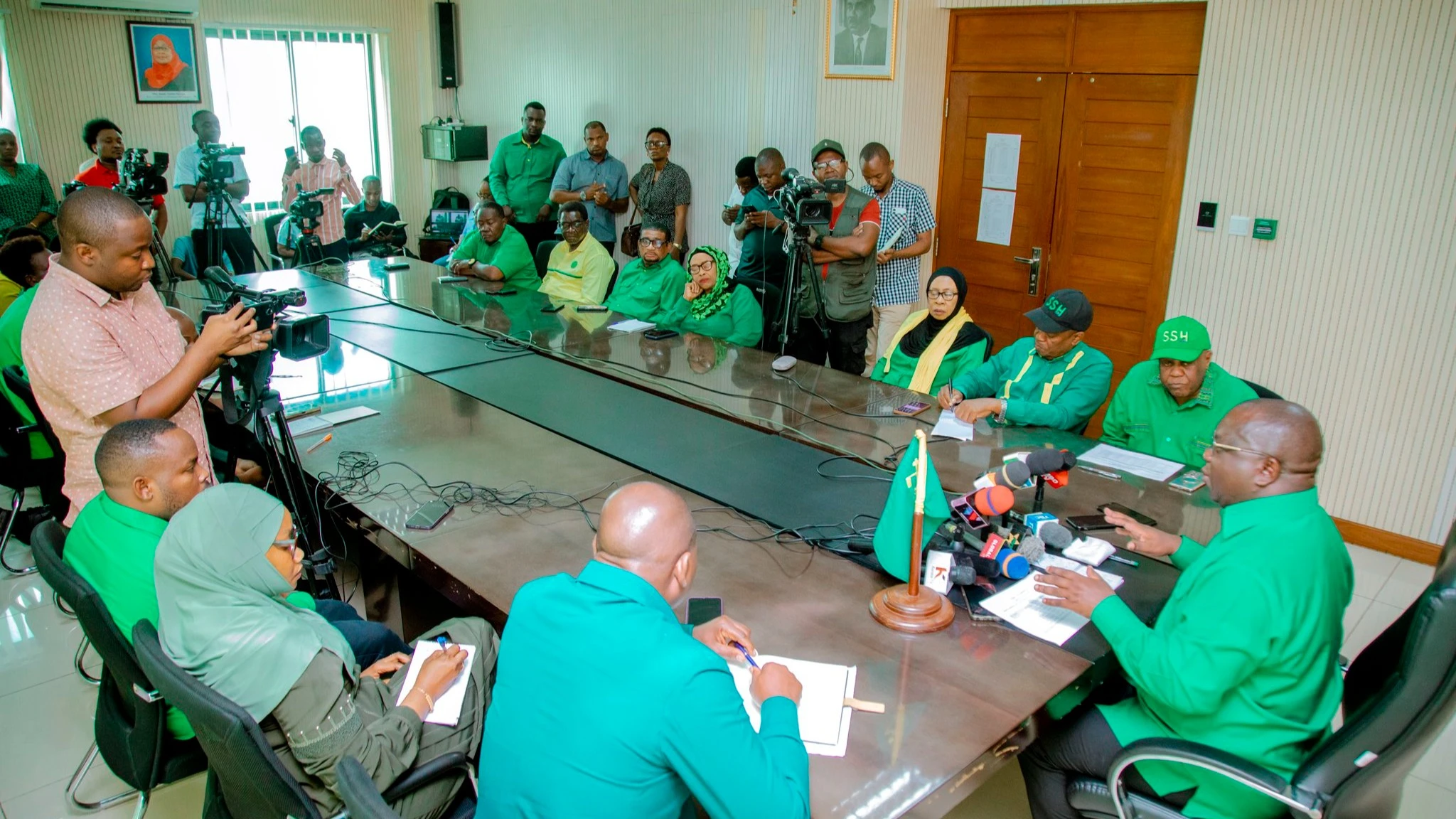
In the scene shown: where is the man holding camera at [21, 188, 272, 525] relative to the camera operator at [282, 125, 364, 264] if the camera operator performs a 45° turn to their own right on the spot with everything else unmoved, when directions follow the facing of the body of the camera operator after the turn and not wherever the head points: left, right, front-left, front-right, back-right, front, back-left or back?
front-left

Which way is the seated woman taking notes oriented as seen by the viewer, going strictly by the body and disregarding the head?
to the viewer's right

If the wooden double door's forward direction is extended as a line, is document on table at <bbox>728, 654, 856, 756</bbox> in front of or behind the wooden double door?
in front

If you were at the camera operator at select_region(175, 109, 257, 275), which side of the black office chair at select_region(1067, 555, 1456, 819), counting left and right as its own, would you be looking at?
front

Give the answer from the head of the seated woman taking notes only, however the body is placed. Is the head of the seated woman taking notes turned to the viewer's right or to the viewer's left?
to the viewer's right

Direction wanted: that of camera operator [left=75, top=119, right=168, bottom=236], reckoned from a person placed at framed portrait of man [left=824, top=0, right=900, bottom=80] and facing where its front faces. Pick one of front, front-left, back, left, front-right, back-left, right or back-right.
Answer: right

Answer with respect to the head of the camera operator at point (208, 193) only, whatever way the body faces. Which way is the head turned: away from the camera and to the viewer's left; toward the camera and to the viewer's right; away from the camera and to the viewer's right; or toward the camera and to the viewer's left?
toward the camera and to the viewer's right

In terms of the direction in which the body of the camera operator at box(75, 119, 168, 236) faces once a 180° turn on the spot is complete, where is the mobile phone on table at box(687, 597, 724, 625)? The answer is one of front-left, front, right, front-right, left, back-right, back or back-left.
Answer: back-left

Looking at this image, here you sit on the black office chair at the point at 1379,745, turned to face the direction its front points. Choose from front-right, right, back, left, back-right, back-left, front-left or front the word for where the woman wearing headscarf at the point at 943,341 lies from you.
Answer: front-right

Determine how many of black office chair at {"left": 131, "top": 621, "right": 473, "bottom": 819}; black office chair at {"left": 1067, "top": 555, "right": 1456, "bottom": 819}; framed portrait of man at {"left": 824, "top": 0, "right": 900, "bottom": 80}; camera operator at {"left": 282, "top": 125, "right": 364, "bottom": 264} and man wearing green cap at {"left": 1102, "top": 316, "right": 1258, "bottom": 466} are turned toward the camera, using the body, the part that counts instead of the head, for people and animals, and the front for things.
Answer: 3

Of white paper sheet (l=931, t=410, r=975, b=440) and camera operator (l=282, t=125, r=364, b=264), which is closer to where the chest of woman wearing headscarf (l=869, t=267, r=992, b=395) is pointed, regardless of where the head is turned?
the white paper sheet

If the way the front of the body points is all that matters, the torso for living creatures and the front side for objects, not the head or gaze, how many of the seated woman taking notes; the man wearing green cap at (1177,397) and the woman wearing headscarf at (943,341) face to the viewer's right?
1

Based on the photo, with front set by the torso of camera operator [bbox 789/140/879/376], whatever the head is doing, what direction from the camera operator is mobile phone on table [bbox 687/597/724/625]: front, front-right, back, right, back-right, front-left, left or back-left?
front-left

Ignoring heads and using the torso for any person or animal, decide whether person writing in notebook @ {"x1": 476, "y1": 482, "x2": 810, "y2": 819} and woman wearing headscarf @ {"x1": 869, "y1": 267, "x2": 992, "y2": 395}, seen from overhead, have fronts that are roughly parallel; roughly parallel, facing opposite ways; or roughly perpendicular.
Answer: roughly parallel, facing opposite ways

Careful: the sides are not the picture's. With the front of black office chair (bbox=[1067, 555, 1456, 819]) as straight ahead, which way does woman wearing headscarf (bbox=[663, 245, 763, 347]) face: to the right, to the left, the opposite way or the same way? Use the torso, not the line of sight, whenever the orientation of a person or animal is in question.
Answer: to the left

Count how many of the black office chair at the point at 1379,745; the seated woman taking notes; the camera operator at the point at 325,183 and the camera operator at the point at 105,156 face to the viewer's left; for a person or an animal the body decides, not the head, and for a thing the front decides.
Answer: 1

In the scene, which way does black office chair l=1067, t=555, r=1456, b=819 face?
to the viewer's left

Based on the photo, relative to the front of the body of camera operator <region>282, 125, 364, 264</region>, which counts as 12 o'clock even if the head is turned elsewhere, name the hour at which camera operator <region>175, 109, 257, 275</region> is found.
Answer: camera operator <region>175, 109, 257, 275</region> is roughly at 2 o'clock from camera operator <region>282, 125, 364, 264</region>.

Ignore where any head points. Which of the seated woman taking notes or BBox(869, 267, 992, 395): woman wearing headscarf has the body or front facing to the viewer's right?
the seated woman taking notes

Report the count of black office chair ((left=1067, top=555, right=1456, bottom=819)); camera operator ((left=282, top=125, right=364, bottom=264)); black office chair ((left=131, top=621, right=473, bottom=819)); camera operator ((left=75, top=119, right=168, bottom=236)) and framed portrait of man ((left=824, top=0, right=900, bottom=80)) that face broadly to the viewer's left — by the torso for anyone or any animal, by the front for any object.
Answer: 1

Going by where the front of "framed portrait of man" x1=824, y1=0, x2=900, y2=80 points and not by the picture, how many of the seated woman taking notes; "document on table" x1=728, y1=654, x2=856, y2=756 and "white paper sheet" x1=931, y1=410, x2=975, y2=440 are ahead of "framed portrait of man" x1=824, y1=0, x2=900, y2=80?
3

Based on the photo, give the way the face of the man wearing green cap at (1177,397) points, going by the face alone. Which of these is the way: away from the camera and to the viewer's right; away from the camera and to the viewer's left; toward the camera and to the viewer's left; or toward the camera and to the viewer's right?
toward the camera and to the viewer's left
